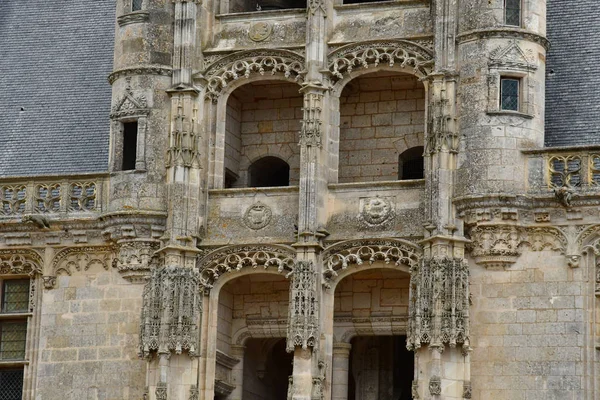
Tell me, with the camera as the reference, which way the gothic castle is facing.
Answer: facing the viewer
